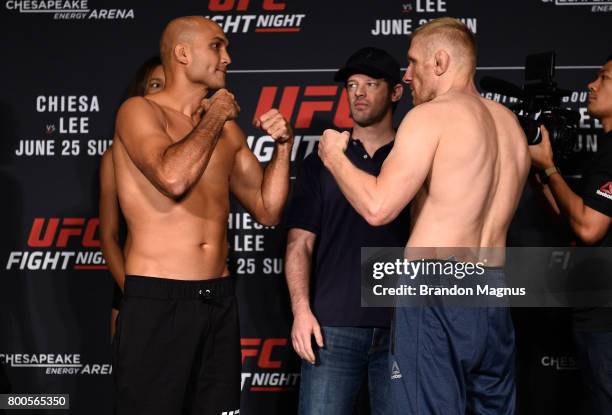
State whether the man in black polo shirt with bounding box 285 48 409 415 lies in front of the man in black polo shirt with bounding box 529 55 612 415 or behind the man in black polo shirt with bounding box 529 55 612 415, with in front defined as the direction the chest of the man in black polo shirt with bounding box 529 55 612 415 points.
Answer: in front

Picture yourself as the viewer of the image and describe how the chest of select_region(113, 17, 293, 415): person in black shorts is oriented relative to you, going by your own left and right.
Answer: facing the viewer and to the right of the viewer

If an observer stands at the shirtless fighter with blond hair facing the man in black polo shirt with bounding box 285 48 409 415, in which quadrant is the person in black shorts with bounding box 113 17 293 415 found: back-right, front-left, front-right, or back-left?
front-left

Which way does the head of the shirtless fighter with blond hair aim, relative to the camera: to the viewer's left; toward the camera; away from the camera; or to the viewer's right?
to the viewer's left

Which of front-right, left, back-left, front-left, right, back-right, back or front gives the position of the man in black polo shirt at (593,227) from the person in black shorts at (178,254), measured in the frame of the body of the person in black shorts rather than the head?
front-left

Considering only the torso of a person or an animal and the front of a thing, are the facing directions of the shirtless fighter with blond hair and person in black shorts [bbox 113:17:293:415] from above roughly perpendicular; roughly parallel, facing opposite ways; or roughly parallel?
roughly parallel, facing opposite ways

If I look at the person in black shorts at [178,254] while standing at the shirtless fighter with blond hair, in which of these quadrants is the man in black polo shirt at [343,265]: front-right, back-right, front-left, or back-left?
front-right

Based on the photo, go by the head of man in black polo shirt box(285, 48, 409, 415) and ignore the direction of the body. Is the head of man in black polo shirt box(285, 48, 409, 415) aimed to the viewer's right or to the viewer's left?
to the viewer's left

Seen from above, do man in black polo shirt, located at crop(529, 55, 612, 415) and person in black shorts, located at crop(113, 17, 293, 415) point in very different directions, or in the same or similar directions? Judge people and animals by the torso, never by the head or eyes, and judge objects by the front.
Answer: very different directions

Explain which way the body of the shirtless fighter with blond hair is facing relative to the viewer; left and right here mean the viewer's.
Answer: facing away from the viewer and to the left of the viewer

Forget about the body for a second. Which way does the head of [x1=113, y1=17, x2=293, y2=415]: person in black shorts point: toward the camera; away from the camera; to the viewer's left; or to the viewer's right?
to the viewer's right

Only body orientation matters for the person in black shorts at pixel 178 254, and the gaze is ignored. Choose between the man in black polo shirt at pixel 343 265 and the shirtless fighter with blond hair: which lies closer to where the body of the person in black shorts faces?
the shirtless fighter with blond hair

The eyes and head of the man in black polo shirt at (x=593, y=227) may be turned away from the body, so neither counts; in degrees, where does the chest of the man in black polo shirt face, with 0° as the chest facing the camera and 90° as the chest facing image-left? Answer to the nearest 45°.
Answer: approximately 90°

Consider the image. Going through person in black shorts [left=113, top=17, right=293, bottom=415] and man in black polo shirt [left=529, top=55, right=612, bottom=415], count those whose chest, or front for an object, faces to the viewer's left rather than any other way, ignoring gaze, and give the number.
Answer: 1

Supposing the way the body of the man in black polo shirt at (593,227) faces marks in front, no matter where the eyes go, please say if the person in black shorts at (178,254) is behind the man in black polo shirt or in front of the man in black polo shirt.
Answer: in front

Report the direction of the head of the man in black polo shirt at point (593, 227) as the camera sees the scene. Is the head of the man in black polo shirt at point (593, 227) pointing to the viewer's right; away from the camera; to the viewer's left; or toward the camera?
to the viewer's left
